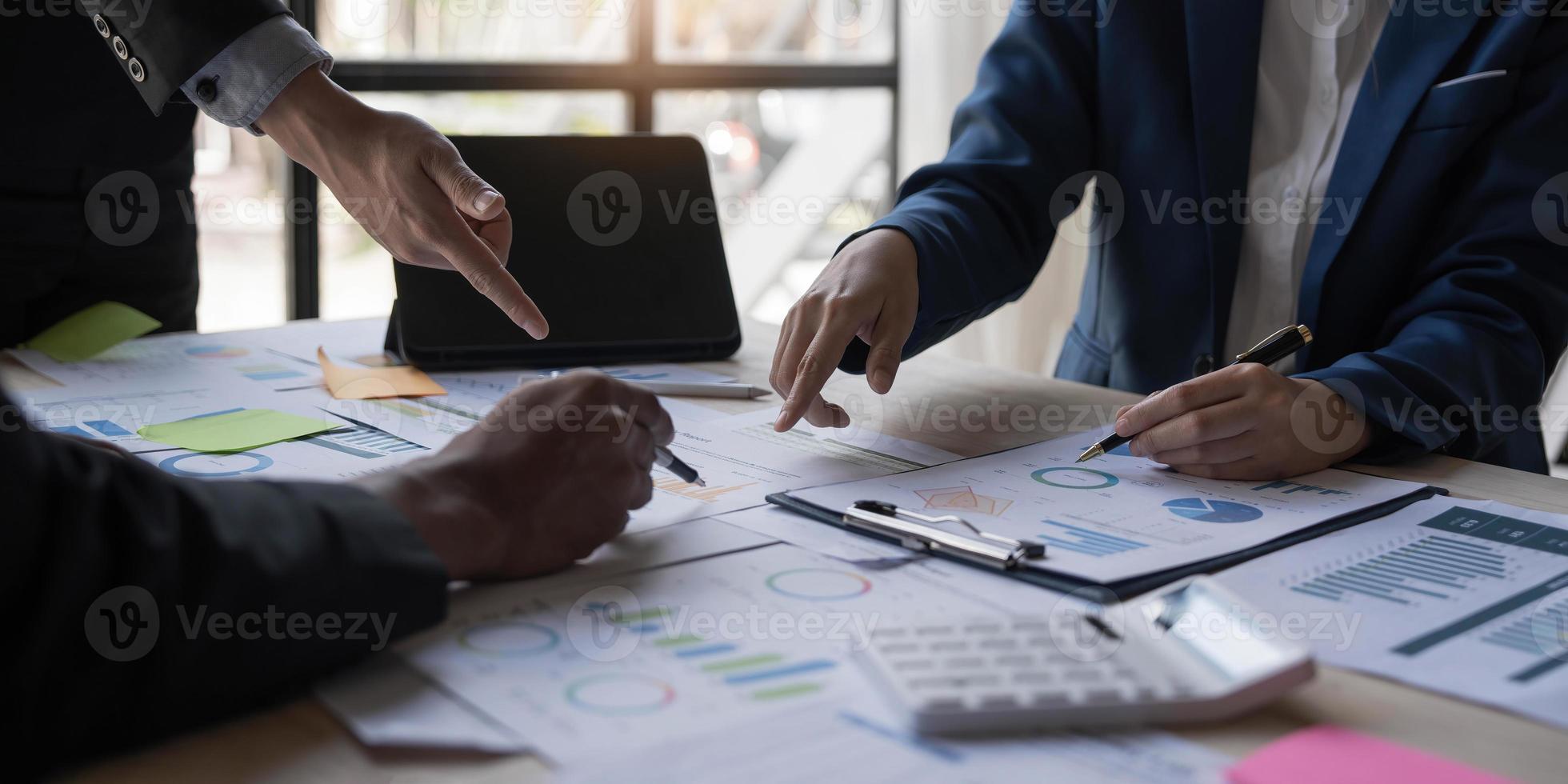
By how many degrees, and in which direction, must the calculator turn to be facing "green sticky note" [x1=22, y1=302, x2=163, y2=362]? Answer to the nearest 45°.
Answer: approximately 45° to its right

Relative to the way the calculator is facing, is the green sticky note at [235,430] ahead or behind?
ahead

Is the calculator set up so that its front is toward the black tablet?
no

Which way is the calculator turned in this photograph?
to the viewer's left

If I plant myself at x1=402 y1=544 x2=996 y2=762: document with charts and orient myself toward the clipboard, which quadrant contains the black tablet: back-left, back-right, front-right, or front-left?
front-left
